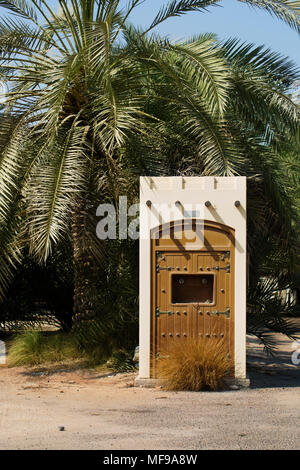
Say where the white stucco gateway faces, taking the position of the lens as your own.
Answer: facing the viewer

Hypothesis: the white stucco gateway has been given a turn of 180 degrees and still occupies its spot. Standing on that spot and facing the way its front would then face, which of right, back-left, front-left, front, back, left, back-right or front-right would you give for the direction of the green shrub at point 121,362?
front-left

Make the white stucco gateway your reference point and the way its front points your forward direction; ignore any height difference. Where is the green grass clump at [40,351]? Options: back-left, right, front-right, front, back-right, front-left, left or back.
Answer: back-right
